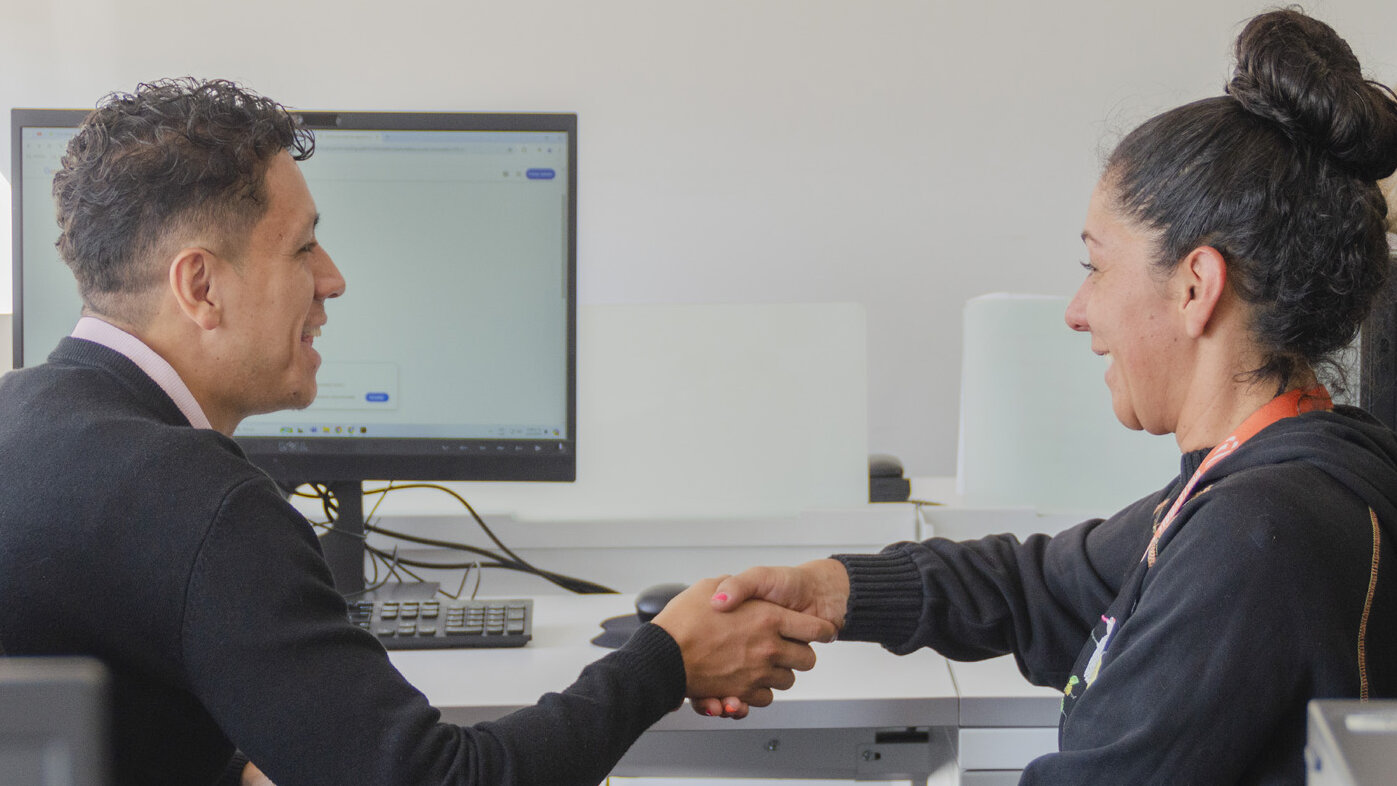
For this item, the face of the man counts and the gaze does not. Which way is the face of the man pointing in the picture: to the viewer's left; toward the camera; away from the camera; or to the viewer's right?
to the viewer's right

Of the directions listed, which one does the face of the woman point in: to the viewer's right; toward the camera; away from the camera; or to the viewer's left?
to the viewer's left

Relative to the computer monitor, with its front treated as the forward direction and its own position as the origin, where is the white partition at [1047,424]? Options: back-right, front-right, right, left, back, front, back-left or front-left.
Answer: left

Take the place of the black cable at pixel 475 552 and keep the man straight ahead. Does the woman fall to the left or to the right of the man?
left

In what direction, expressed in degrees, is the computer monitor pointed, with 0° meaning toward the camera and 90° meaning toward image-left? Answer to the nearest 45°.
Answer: approximately 0°

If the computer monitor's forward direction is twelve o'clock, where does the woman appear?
The woman is roughly at 11 o'clock from the computer monitor.

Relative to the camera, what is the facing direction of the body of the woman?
to the viewer's left
